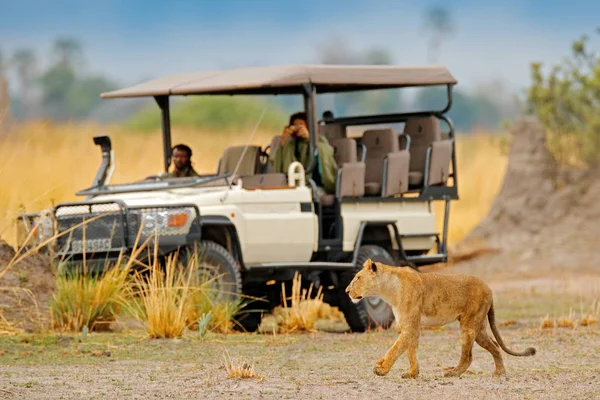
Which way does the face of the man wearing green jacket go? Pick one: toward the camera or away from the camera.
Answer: toward the camera

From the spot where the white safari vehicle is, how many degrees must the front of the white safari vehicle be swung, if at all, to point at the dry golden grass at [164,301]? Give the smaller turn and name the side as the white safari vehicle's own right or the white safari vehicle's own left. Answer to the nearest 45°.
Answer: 0° — it already faces it

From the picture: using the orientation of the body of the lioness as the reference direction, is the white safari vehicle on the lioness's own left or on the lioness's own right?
on the lioness's own right

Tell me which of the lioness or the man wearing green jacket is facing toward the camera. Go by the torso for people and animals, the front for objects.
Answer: the man wearing green jacket

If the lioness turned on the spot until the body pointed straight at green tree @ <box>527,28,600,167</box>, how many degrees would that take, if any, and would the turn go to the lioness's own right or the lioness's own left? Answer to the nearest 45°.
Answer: approximately 90° to the lioness's own right

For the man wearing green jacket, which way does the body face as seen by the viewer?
toward the camera

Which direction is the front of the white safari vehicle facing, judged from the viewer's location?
facing the viewer and to the left of the viewer

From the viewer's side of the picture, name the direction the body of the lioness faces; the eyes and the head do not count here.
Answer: to the viewer's left

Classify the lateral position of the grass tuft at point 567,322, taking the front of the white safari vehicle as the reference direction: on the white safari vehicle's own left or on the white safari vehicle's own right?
on the white safari vehicle's own left

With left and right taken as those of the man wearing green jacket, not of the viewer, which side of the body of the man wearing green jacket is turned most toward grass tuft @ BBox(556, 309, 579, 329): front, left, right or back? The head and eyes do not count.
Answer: left

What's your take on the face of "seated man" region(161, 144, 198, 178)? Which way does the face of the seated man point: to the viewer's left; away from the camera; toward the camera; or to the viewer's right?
toward the camera

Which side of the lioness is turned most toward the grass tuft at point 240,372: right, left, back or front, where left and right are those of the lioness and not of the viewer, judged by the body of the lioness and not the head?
front

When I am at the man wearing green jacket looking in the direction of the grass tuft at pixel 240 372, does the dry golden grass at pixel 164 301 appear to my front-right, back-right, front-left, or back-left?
front-right
